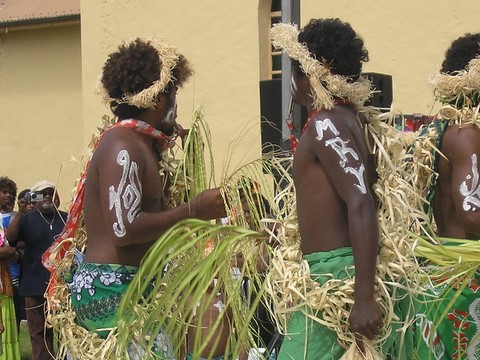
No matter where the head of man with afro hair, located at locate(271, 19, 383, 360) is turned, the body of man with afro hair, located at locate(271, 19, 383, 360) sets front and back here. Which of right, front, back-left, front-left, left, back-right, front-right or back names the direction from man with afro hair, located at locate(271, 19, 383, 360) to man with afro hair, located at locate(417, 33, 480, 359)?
back-right

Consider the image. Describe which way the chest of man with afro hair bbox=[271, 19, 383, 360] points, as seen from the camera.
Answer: to the viewer's left

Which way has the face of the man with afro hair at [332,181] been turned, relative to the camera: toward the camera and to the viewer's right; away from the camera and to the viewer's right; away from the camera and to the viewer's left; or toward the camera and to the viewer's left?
away from the camera and to the viewer's left

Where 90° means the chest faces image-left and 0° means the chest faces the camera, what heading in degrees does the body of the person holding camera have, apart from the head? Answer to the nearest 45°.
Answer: approximately 0°

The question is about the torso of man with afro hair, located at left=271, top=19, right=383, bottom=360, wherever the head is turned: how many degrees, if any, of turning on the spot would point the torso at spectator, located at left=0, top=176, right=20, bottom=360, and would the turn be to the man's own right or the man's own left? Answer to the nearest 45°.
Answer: approximately 45° to the man's own right

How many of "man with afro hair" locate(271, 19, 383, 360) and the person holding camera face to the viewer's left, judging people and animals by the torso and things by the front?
1

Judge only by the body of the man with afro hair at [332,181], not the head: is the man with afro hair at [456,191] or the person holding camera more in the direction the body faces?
the person holding camera
